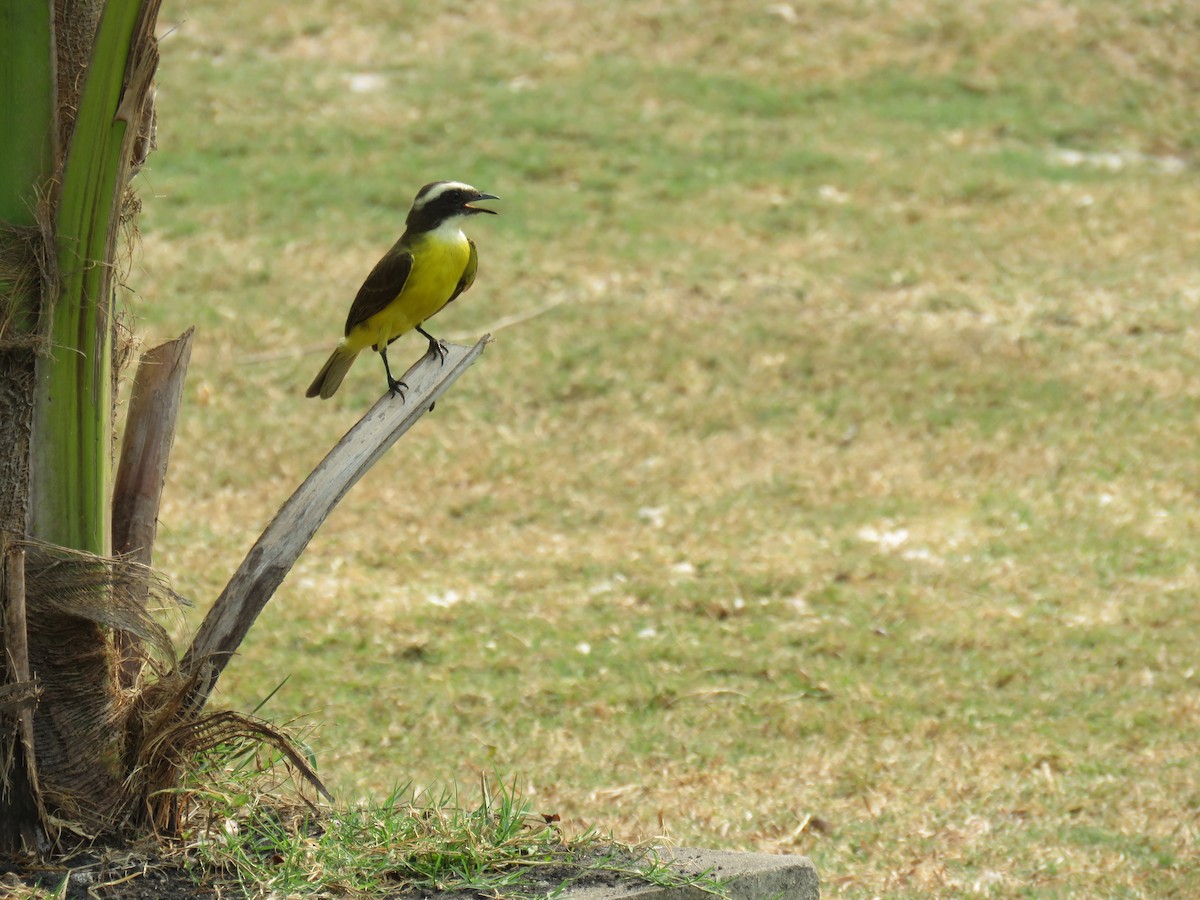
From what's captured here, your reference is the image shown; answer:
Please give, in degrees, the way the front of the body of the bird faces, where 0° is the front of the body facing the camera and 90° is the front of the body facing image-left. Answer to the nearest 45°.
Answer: approximately 315°
